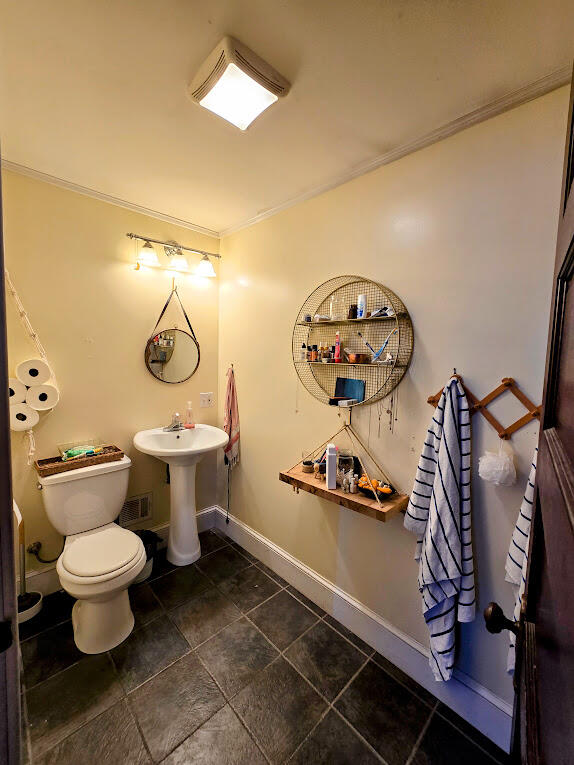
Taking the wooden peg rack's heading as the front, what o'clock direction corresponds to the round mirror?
The round mirror is roughly at 3 o'clock from the wooden peg rack.

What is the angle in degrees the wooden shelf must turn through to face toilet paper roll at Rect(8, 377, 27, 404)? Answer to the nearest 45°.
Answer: approximately 45° to its right

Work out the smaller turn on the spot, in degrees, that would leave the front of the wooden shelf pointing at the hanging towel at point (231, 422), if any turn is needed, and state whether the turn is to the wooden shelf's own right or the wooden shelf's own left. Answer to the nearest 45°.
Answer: approximately 90° to the wooden shelf's own right

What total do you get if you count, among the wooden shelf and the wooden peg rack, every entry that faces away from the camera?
0

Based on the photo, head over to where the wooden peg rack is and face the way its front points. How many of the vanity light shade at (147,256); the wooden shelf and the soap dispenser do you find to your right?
3

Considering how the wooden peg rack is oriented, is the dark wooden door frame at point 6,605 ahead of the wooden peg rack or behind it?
ahead

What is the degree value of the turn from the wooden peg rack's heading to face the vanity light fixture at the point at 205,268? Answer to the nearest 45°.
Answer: approximately 90° to its right

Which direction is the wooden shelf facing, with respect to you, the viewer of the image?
facing the viewer and to the left of the viewer

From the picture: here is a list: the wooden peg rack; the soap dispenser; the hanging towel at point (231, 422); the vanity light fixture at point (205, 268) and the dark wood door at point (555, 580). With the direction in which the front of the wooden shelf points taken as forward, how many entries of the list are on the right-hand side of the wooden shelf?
3

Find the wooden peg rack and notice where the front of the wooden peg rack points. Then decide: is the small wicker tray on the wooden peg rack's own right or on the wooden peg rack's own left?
on the wooden peg rack's own right

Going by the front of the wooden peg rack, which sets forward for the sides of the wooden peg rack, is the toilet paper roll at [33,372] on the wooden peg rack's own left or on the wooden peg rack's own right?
on the wooden peg rack's own right
